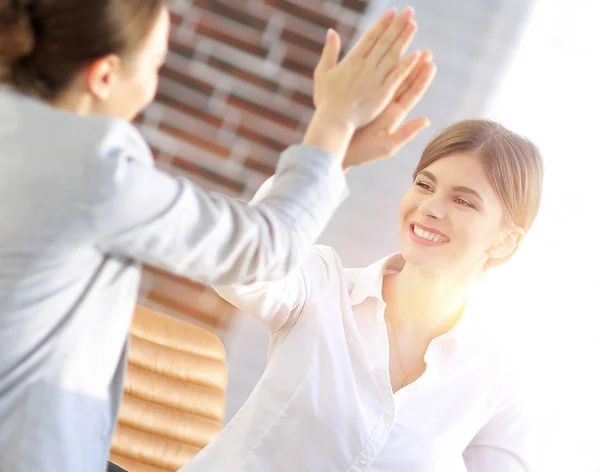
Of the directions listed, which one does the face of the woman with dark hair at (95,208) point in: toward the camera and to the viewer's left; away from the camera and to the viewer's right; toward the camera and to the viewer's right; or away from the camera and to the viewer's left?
away from the camera and to the viewer's right

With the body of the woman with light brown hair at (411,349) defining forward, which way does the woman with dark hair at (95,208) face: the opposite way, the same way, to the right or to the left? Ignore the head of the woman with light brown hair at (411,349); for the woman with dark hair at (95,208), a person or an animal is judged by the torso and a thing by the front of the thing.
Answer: the opposite way

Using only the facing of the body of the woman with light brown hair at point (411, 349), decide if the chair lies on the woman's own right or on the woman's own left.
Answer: on the woman's own right

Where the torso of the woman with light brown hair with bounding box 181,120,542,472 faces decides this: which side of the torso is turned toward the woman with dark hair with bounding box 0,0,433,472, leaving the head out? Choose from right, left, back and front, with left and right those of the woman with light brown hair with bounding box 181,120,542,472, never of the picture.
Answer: front

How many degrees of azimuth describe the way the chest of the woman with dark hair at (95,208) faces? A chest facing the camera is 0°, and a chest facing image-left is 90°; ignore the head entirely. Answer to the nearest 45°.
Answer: approximately 225°

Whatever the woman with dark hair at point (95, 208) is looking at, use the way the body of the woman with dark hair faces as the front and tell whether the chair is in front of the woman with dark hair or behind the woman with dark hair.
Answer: in front

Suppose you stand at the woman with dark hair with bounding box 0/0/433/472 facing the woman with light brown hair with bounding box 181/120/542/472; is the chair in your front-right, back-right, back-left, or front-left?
front-left

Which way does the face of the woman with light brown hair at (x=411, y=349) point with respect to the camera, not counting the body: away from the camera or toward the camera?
toward the camera

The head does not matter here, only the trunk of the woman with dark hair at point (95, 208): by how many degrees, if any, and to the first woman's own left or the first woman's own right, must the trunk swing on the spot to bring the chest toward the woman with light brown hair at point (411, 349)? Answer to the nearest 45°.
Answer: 0° — they already face them

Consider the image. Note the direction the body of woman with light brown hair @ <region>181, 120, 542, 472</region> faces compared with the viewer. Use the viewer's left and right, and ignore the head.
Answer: facing the viewer and to the left of the viewer

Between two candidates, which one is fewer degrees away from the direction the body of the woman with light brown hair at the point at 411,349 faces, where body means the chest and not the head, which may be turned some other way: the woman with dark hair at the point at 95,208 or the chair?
the woman with dark hair
